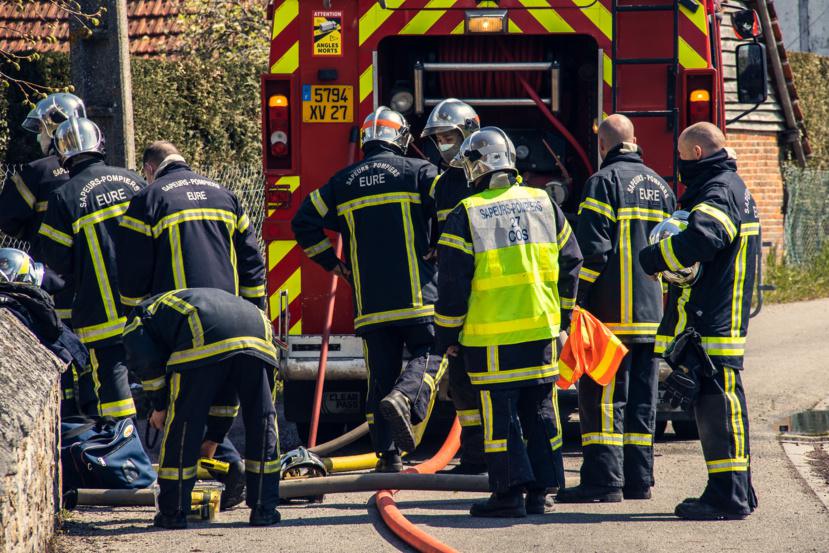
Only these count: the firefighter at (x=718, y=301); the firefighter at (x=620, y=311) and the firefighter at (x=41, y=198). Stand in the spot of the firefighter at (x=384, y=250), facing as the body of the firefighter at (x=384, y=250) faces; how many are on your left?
1

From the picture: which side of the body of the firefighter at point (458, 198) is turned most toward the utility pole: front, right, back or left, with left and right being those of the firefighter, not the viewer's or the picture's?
right

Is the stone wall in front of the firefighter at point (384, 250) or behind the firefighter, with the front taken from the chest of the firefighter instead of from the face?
behind

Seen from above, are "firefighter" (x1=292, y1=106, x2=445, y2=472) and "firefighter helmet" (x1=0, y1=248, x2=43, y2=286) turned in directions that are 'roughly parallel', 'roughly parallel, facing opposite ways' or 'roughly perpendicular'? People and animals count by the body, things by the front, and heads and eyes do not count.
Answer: roughly perpendicular

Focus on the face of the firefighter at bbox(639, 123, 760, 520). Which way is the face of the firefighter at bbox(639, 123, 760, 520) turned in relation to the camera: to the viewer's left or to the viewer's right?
to the viewer's left

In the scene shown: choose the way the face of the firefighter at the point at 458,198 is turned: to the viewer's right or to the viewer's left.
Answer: to the viewer's left

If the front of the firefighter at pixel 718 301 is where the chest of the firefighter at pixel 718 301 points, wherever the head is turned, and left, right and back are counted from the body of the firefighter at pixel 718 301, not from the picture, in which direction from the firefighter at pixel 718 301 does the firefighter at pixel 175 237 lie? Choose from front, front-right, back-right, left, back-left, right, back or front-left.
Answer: front

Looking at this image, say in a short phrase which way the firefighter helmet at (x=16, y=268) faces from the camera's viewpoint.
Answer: facing to the right of the viewer

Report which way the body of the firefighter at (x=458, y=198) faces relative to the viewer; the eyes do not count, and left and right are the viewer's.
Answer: facing the viewer and to the left of the viewer

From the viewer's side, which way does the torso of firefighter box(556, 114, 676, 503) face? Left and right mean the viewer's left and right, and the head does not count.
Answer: facing away from the viewer and to the left of the viewer

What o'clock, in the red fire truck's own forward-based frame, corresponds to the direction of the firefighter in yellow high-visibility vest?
The firefighter in yellow high-visibility vest is roughly at 5 o'clock from the red fire truck.

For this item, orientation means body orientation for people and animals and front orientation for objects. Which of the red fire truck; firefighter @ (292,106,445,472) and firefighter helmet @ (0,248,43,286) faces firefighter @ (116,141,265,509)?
the firefighter helmet

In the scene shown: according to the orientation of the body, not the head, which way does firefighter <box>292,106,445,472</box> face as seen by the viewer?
away from the camera

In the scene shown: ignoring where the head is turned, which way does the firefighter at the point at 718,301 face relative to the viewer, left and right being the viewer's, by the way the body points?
facing to the left of the viewer

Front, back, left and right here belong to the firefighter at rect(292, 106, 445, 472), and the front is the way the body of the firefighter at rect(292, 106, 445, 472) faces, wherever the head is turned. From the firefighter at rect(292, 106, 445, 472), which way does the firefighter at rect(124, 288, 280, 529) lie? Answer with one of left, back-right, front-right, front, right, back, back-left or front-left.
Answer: back-left

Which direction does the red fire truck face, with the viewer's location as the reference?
facing away from the viewer

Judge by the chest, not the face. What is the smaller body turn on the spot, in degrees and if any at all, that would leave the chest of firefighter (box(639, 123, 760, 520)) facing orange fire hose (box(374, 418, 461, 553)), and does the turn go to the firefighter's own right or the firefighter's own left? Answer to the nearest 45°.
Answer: approximately 45° to the firefighter's own left
